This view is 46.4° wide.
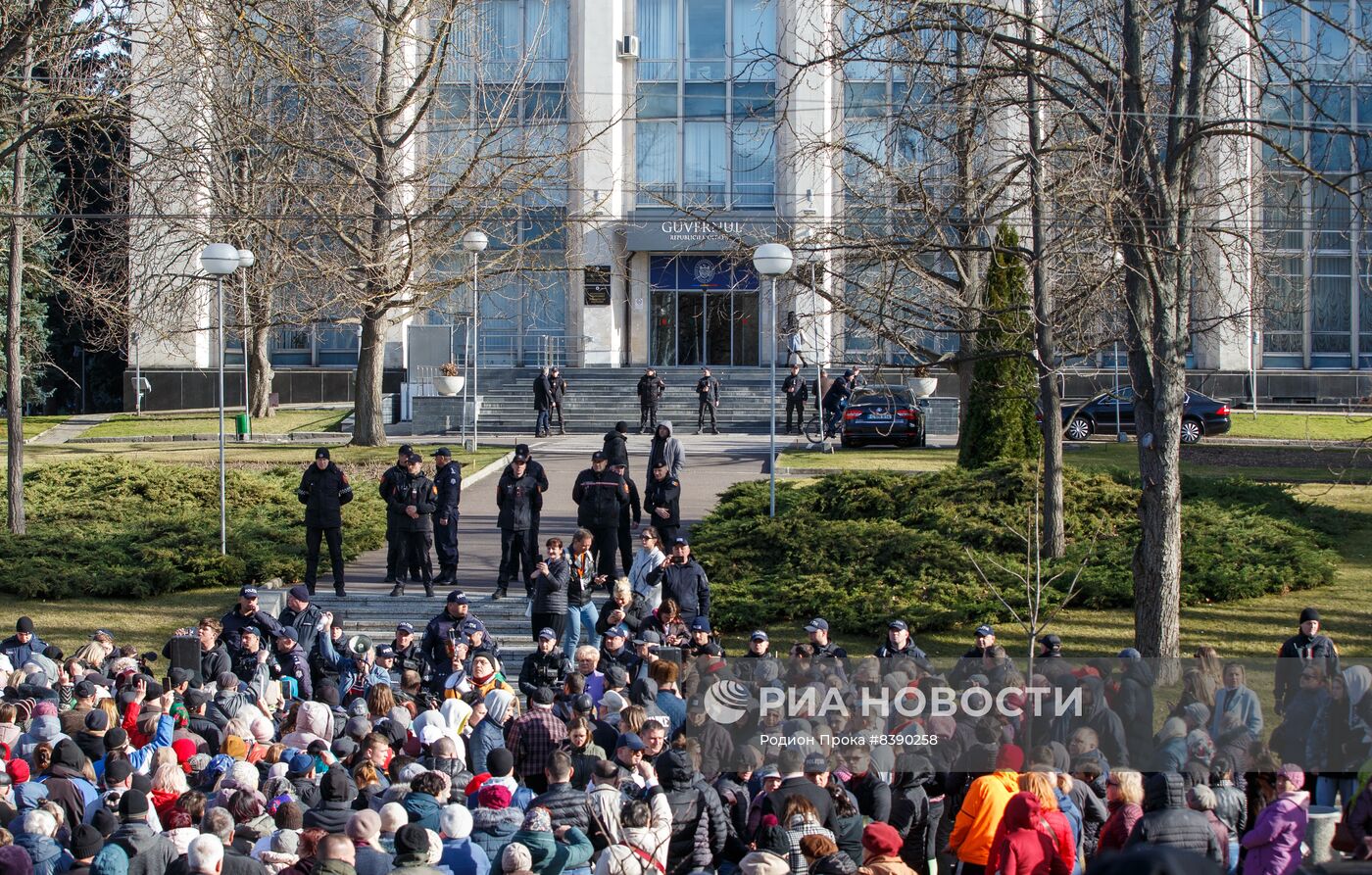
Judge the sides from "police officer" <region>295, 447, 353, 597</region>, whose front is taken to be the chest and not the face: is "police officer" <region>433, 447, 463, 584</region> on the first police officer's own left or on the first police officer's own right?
on the first police officer's own left

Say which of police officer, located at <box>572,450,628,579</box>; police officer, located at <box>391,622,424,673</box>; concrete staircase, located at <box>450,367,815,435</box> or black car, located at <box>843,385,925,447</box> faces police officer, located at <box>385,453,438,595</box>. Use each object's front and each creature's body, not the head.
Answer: the concrete staircase

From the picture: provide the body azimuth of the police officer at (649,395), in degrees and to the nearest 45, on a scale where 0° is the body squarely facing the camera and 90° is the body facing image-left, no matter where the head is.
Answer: approximately 0°

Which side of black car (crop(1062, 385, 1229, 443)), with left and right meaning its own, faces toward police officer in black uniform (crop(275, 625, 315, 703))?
left

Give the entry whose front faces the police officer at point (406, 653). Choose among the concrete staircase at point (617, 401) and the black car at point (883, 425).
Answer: the concrete staircase

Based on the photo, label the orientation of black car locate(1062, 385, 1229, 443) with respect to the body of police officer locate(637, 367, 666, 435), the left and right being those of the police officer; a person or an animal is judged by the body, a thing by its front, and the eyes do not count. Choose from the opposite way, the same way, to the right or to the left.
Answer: to the right

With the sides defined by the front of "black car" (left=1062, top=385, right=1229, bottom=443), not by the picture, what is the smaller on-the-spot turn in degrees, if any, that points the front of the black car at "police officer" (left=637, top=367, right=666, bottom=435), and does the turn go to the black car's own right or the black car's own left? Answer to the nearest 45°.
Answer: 0° — it already faces them

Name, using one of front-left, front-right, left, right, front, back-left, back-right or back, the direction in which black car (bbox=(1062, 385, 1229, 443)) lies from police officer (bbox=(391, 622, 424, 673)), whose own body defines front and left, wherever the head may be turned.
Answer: back-left
